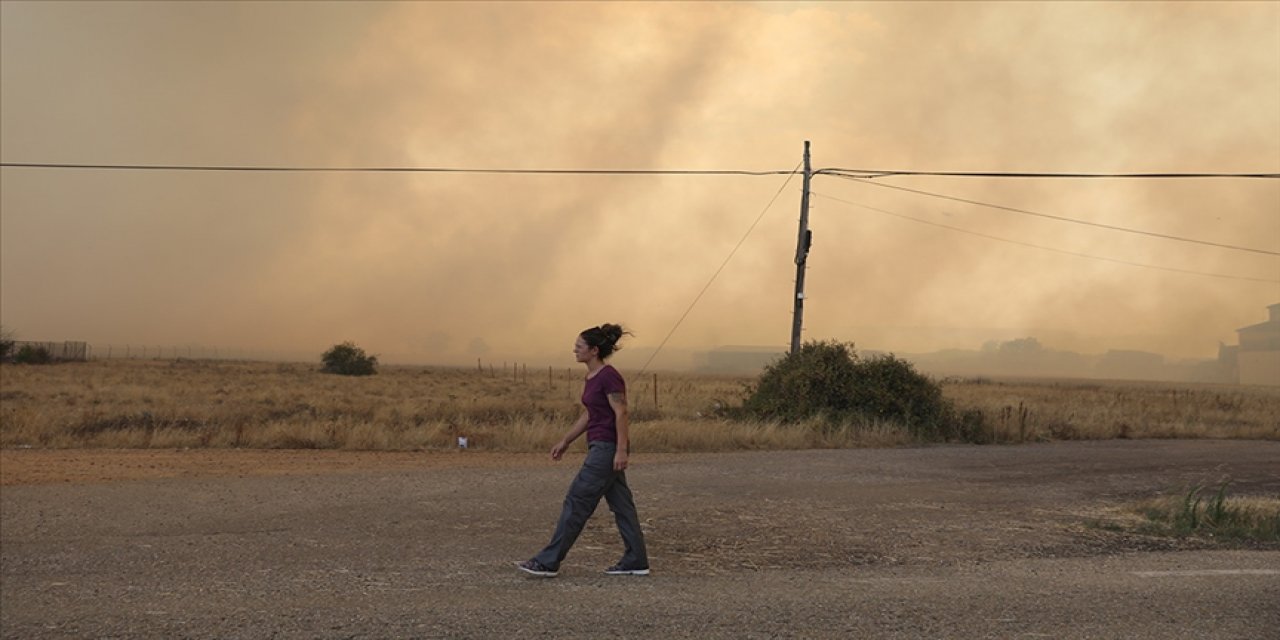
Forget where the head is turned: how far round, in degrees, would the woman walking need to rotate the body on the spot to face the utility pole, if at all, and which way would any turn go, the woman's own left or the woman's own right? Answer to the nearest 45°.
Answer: approximately 90° to the woman's own right

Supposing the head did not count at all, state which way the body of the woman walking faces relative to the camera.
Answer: to the viewer's left

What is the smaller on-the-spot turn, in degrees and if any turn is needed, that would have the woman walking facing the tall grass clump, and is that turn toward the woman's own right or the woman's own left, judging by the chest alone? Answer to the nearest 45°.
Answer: approximately 135° to the woman's own right

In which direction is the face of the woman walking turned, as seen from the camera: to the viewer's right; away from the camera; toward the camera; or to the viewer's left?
to the viewer's left

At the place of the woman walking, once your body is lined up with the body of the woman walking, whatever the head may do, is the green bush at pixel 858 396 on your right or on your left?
on your right
